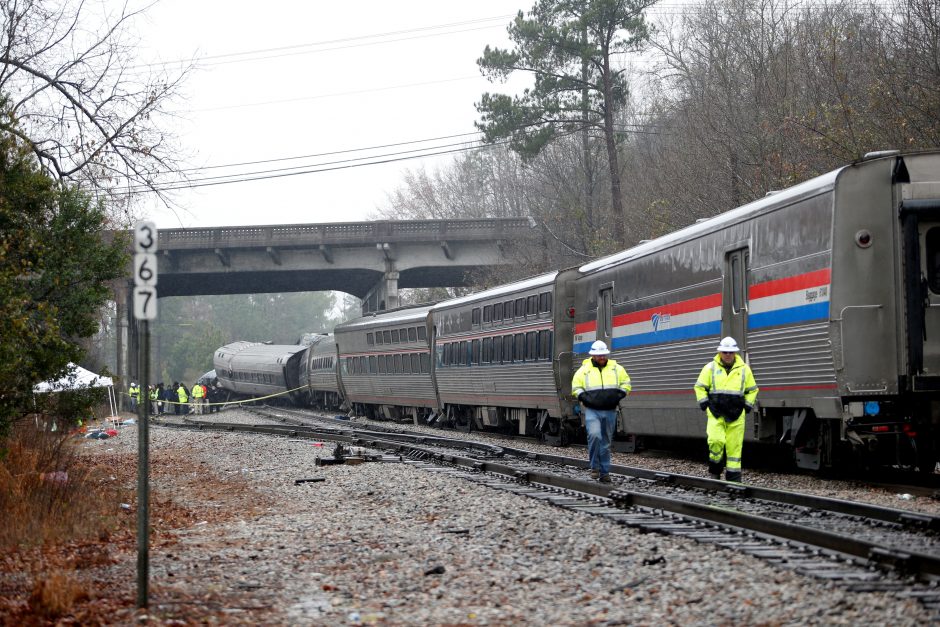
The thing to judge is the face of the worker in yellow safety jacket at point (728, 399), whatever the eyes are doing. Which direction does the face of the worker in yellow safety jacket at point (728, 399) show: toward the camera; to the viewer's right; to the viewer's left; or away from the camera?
toward the camera

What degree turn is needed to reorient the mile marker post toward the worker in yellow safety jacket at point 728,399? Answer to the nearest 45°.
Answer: approximately 135° to its left

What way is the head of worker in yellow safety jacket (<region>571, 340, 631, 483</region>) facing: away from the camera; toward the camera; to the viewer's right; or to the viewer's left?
toward the camera

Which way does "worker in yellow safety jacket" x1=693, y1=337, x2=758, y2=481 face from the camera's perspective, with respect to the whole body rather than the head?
toward the camera

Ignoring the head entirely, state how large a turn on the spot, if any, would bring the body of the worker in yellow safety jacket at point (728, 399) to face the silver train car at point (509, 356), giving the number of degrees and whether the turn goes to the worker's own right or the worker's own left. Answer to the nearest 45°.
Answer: approximately 180°

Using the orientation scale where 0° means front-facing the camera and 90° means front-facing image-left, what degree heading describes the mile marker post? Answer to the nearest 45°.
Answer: approximately 0°

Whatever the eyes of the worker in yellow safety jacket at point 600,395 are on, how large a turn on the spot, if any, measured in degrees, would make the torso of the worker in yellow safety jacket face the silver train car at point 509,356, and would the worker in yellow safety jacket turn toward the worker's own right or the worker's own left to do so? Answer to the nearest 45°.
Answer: approximately 180°

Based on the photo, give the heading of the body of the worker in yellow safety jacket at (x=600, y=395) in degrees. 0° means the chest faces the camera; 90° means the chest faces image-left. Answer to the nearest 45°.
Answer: approximately 0°

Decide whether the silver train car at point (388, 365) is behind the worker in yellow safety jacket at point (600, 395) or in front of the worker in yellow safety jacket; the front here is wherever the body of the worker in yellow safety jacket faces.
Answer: behind

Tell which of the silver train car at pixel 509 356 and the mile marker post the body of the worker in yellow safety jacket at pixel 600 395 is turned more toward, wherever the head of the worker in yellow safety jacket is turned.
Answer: the mile marker post

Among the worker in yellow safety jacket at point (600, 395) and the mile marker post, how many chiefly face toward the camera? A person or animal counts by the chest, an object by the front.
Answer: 2

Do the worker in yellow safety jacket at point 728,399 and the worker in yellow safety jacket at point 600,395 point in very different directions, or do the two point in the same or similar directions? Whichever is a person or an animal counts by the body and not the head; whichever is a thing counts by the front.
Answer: same or similar directions
